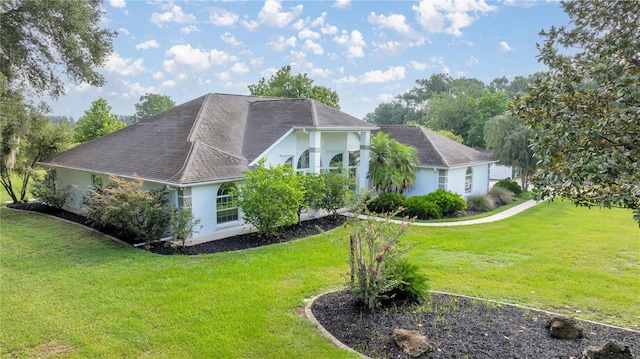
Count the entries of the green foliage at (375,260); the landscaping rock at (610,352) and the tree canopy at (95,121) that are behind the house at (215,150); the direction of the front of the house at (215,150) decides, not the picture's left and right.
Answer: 1

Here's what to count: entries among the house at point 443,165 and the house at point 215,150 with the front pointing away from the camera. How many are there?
0

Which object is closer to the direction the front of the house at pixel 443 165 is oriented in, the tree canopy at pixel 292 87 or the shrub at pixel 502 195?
the shrub

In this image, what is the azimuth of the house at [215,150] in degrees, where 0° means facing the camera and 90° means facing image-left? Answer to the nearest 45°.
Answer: approximately 315°

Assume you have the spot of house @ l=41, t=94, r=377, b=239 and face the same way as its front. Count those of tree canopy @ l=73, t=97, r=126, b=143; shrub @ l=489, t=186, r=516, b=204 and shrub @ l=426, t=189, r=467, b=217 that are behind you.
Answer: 1

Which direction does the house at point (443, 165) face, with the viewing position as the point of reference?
facing the viewer and to the right of the viewer

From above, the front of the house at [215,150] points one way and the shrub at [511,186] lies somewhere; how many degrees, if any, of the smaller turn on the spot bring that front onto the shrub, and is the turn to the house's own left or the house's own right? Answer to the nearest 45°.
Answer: approximately 45° to the house's own left

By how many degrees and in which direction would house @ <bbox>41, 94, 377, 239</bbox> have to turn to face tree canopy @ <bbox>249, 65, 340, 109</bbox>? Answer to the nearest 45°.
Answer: approximately 135° to its left

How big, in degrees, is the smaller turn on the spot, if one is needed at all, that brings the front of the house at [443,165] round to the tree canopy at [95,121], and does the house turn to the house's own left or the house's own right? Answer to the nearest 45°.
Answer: approximately 135° to the house's own right

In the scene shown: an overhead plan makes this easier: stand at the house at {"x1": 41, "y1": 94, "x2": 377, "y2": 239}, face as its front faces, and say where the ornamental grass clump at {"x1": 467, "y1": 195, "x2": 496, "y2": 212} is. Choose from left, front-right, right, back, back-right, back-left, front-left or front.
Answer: front-left
